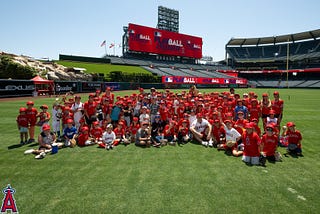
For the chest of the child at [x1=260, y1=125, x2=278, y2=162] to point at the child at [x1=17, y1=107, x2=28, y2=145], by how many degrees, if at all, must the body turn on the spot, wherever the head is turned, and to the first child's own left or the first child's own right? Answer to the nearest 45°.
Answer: approximately 90° to the first child's own right

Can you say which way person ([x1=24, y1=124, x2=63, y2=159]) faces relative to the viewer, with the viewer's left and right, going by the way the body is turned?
facing the viewer

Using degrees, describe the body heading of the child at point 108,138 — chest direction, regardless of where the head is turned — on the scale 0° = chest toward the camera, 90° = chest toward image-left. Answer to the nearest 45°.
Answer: approximately 0°

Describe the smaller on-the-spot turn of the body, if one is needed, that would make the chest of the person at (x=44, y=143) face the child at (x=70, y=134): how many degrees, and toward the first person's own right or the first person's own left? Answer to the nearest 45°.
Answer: approximately 135° to the first person's own left

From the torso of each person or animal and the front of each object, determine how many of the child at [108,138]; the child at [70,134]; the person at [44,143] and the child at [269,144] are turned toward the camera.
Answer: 4

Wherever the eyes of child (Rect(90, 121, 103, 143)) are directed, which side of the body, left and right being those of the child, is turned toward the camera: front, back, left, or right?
front

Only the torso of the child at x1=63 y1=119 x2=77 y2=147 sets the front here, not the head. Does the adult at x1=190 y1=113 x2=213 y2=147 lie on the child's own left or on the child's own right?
on the child's own left
